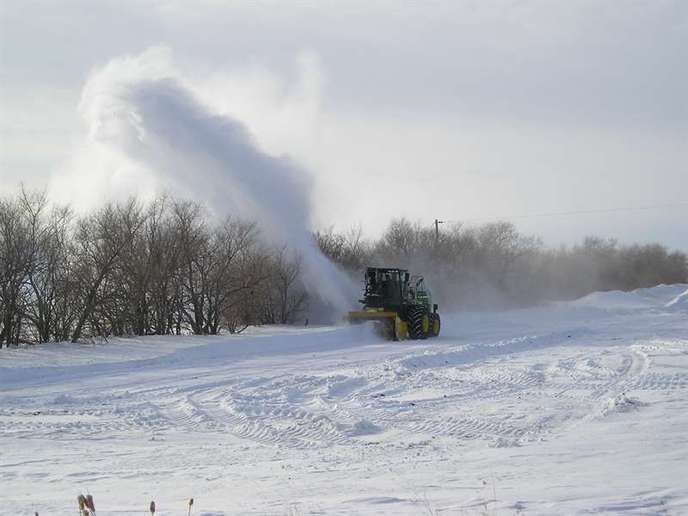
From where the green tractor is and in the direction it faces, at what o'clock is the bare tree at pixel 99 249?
The bare tree is roughly at 2 o'clock from the green tractor.

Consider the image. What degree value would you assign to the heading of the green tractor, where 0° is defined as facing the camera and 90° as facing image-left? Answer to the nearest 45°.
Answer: approximately 45°
